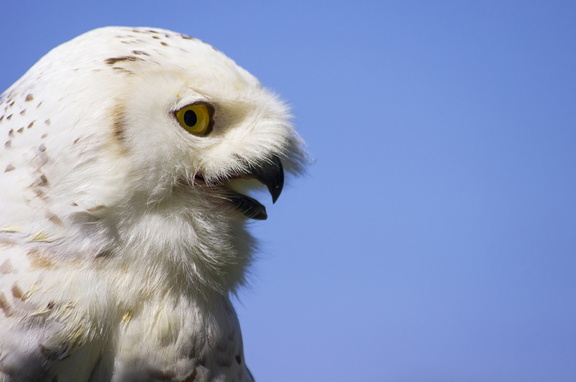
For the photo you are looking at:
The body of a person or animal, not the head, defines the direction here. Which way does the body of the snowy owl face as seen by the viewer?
to the viewer's right
